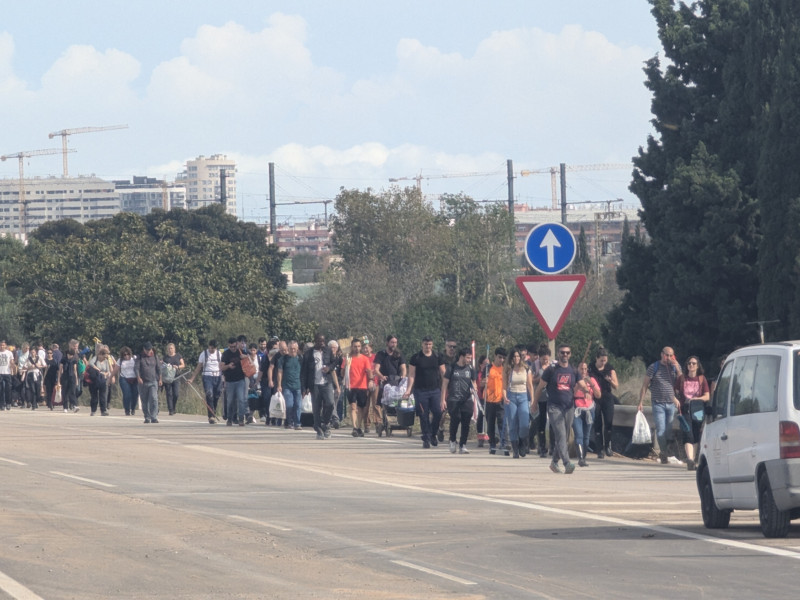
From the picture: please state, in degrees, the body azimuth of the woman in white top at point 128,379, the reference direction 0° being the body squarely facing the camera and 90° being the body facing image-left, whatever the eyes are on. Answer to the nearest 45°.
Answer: approximately 0°

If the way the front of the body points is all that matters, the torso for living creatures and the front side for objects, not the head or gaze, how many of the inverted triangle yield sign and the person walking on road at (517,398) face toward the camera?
2

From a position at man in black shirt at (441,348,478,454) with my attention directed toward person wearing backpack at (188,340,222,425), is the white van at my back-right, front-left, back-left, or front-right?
back-left

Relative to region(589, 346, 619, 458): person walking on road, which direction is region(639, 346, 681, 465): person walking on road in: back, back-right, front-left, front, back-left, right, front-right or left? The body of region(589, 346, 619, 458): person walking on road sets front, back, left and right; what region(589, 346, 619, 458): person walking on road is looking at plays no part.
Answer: front-left

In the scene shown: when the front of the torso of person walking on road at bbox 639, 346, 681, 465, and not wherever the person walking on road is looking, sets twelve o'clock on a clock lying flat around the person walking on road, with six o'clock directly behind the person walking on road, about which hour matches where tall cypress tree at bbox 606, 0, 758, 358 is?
The tall cypress tree is roughly at 6 o'clock from the person walking on road.

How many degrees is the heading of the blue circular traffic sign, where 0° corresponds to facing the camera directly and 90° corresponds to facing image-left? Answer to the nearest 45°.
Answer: approximately 0°

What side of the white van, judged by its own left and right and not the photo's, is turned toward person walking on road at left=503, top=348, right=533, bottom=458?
front

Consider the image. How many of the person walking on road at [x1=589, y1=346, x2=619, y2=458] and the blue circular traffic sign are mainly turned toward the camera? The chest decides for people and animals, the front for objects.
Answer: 2
